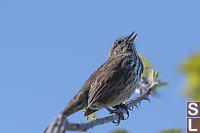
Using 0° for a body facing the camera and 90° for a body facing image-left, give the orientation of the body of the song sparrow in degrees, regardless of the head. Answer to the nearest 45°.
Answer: approximately 270°
